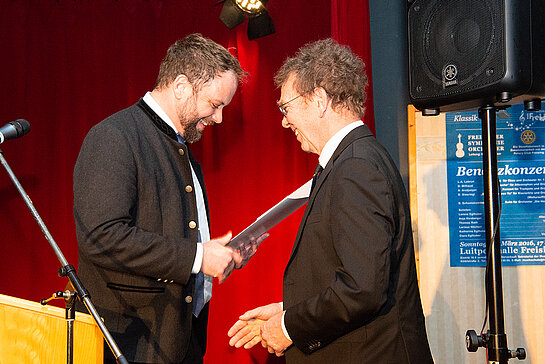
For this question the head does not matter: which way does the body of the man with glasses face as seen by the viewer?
to the viewer's left

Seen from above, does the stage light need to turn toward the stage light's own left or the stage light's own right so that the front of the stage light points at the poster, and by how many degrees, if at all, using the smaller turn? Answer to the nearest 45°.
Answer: approximately 90° to the stage light's own left

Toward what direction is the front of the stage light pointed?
toward the camera

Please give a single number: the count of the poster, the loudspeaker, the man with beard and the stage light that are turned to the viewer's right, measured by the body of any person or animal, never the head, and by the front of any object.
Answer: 1

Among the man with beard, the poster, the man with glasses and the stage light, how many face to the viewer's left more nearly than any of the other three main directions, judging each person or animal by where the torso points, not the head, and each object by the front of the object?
1

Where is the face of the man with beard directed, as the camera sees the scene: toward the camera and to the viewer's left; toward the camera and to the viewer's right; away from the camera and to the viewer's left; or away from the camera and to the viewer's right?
toward the camera and to the viewer's right

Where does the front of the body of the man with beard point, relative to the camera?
to the viewer's right

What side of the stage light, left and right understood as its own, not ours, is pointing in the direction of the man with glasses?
front

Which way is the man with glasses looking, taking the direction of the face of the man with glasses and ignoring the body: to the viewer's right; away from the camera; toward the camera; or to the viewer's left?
to the viewer's left

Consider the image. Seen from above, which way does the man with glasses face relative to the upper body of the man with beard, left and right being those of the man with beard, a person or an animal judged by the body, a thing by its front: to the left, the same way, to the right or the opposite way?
the opposite way

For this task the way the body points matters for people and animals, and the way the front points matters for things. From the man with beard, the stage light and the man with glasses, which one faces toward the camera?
the stage light

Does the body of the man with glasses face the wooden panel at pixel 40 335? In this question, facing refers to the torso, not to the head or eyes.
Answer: yes

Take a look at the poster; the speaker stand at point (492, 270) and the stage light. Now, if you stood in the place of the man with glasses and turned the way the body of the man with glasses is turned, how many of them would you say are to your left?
0

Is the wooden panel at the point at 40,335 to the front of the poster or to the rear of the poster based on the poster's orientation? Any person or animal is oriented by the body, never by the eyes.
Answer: to the front

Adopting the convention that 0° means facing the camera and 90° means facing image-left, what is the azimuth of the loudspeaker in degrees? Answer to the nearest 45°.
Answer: approximately 45°

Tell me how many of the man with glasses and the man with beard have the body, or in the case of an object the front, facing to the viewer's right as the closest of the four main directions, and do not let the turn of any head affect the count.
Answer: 1

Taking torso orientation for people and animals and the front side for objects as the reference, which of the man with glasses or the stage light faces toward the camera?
the stage light

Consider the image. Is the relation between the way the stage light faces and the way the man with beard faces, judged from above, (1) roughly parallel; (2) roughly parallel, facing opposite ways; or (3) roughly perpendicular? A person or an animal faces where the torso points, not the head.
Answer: roughly perpendicular

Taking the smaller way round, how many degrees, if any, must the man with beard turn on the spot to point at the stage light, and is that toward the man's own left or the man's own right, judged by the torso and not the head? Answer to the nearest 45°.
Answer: approximately 45° to the man's own left
